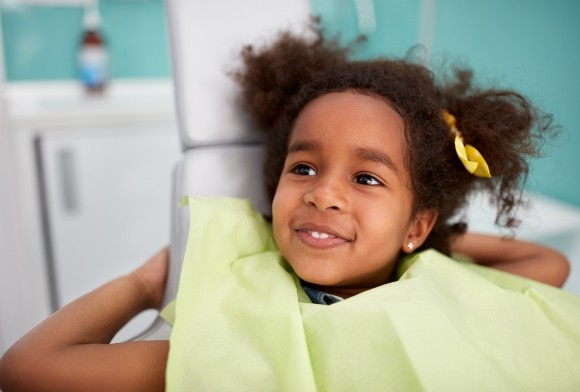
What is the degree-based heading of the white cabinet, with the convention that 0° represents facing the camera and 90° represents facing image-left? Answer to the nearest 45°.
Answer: approximately 0°

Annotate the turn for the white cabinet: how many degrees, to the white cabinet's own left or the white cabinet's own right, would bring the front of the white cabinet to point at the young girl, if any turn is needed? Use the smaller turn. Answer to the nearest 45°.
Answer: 0° — it already faces them
